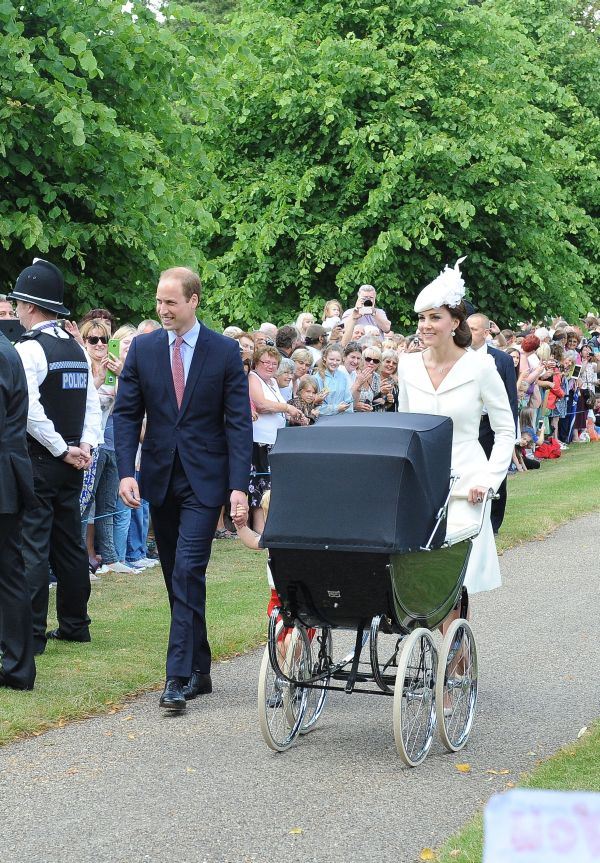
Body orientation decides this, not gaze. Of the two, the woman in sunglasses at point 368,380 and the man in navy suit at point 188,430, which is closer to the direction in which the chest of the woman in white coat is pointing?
the man in navy suit

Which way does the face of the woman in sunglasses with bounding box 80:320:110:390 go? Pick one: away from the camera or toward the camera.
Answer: toward the camera

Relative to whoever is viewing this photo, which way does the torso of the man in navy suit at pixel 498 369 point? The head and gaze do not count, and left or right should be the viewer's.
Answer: facing the viewer and to the left of the viewer

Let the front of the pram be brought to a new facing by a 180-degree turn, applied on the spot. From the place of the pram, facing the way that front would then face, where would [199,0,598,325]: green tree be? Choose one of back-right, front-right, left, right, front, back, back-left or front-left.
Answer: front-left

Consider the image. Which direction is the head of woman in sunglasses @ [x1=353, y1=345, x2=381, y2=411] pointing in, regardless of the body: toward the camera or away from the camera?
toward the camera

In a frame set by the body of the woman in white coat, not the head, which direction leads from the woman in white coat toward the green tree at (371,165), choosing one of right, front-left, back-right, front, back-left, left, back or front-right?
back-right

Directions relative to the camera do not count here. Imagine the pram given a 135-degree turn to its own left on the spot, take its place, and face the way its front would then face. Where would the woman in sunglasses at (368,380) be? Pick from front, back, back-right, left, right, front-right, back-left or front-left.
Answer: left

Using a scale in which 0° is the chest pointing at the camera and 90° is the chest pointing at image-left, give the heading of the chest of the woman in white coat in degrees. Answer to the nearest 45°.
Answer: approximately 45°

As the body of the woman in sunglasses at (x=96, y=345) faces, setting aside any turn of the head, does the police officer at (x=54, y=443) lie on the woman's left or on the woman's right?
on the woman's right

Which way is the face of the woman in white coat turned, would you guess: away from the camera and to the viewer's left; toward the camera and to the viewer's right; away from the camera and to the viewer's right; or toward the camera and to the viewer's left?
toward the camera and to the viewer's left

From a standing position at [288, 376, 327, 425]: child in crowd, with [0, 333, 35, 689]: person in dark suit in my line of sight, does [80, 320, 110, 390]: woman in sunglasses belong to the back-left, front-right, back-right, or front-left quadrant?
front-right

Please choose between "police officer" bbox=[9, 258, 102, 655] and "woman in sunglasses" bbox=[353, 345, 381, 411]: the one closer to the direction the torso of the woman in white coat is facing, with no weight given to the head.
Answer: the police officer

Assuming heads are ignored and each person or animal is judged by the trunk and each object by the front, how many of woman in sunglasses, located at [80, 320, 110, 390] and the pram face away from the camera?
0
